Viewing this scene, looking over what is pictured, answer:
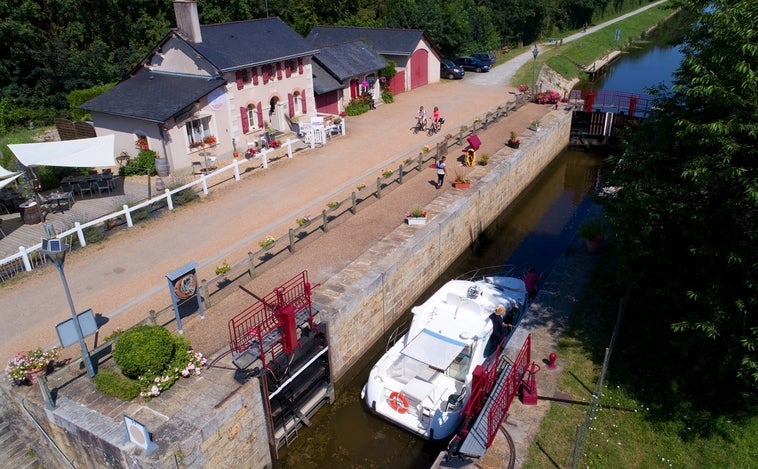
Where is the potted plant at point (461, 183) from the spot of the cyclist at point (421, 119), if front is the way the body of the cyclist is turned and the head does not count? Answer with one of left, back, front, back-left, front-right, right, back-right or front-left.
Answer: front-left

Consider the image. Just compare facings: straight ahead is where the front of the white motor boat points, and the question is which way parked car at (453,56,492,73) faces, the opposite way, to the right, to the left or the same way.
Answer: to the right

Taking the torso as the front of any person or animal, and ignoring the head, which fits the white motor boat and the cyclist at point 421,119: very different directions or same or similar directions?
very different directions

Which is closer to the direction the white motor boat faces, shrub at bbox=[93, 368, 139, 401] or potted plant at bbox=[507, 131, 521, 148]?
the potted plant

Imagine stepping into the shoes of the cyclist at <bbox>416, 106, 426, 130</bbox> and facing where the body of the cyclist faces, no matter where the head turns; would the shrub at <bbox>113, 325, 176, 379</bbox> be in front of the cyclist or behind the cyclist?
in front

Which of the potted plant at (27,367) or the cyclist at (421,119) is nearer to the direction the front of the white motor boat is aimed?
the cyclist

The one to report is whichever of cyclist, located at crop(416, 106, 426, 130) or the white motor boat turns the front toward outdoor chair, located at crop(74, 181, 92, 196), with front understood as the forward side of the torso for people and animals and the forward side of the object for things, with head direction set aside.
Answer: the cyclist

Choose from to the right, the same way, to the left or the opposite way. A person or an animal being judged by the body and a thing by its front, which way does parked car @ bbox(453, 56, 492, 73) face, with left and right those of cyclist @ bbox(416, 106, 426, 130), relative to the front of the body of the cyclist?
to the left

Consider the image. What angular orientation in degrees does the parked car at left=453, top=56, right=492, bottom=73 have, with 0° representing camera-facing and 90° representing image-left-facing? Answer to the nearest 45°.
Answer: approximately 315°

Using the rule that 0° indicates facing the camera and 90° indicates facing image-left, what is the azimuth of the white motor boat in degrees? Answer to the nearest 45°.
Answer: approximately 225°

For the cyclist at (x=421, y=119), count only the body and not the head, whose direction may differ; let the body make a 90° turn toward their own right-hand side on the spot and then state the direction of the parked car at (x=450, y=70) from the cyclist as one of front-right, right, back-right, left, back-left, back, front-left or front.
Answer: front-right

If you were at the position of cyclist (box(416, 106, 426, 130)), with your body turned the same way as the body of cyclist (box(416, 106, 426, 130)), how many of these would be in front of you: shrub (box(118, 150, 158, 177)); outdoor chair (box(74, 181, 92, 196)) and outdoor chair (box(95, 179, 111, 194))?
3
